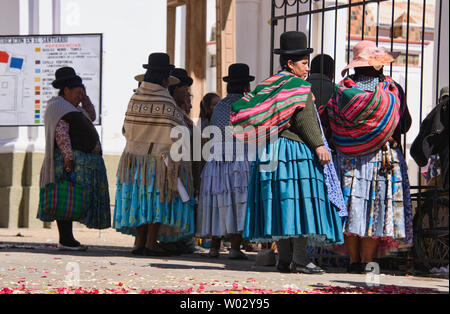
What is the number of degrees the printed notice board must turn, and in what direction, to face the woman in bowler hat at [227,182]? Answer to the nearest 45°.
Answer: approximately 45° to its left

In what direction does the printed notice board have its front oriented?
toward the camera
